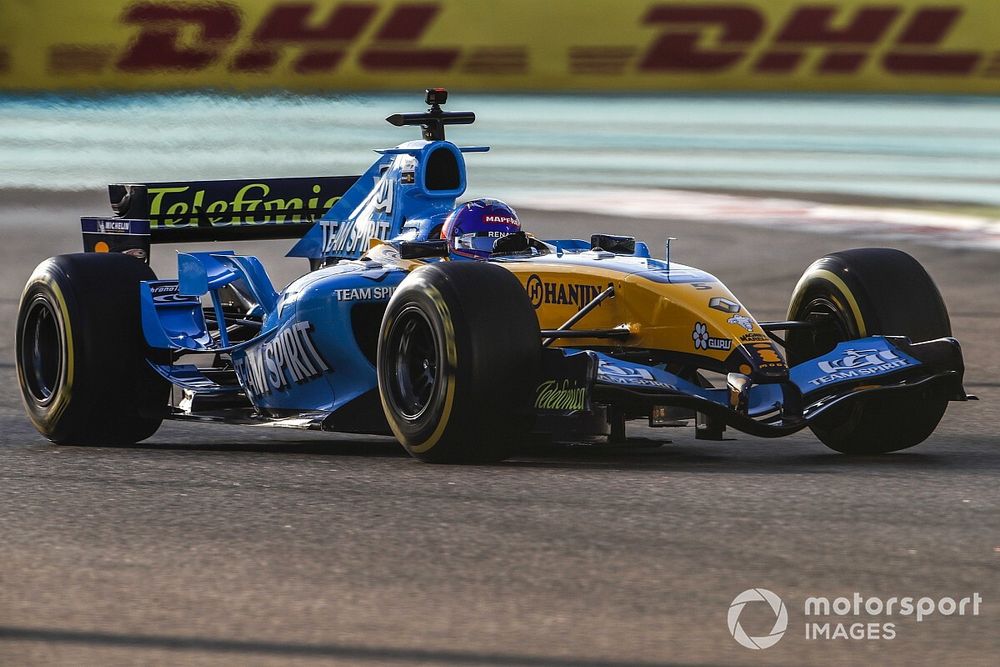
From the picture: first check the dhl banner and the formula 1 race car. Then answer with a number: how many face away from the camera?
0

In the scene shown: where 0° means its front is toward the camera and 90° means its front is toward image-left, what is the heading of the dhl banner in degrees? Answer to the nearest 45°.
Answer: approximately 0°

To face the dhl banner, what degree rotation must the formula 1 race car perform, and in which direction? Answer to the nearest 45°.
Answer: approximately 135° to its left

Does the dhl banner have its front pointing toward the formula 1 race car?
yes

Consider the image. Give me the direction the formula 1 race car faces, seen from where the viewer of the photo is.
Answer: facing the viewer and to the right of the viewer
